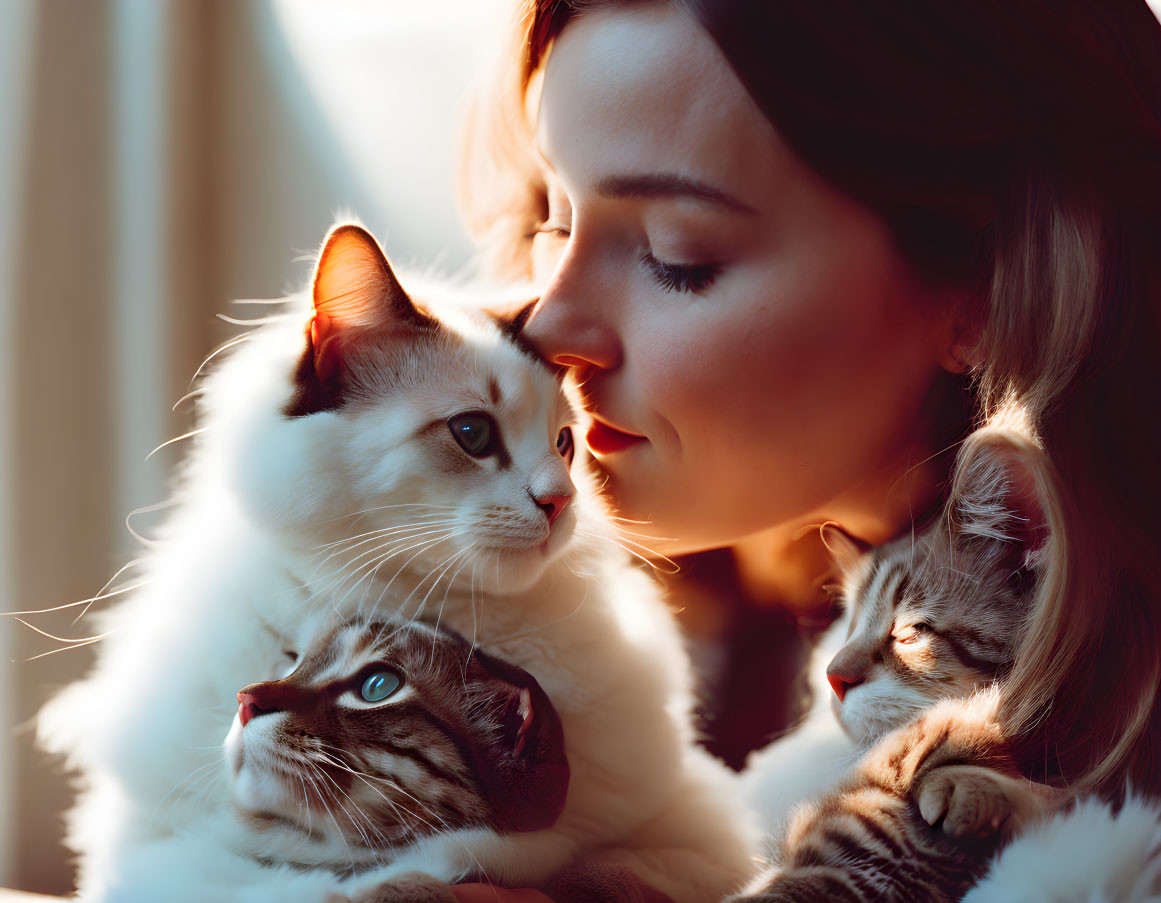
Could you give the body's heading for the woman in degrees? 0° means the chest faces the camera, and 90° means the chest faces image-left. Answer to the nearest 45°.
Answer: approximately 45°

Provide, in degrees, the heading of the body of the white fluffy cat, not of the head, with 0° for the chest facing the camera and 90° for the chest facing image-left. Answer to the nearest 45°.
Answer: approximately 315°
